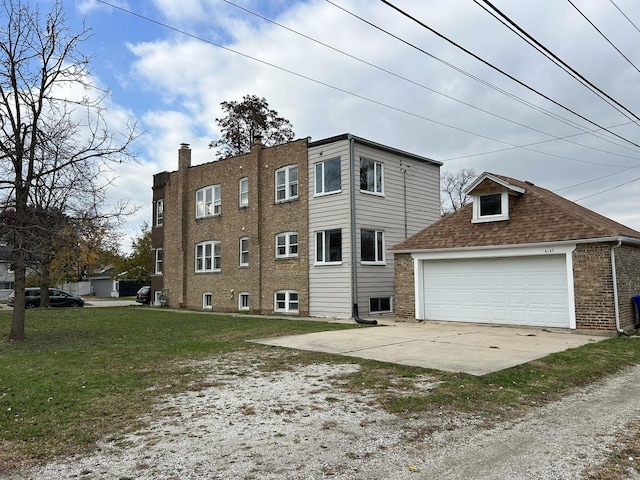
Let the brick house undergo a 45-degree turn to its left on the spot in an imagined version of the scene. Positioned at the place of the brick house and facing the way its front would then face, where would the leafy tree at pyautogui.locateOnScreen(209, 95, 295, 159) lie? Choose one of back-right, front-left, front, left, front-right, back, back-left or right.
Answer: right

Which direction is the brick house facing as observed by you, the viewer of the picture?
facing away from the viewer and to the left of the viewer
